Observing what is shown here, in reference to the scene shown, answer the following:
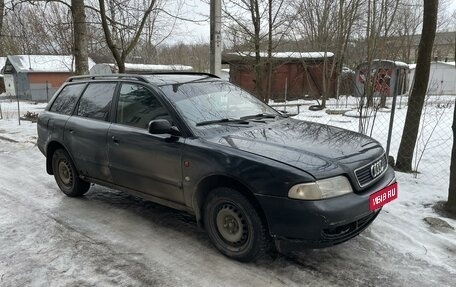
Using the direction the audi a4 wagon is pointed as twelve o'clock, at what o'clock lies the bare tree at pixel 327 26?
The bare tree is roughly at 8 o'clock from the audi a4 wagon.

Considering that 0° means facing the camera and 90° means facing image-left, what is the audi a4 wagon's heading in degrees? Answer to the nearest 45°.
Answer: approximately 315°

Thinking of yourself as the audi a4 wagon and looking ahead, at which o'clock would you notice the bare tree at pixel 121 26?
The bare tree is roughly at 7 o'clock from the audi a4 wagon.

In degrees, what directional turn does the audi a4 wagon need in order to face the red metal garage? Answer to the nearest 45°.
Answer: approximately 135° to its left

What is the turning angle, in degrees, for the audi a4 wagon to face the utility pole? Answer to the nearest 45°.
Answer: approximately 135° to its left
